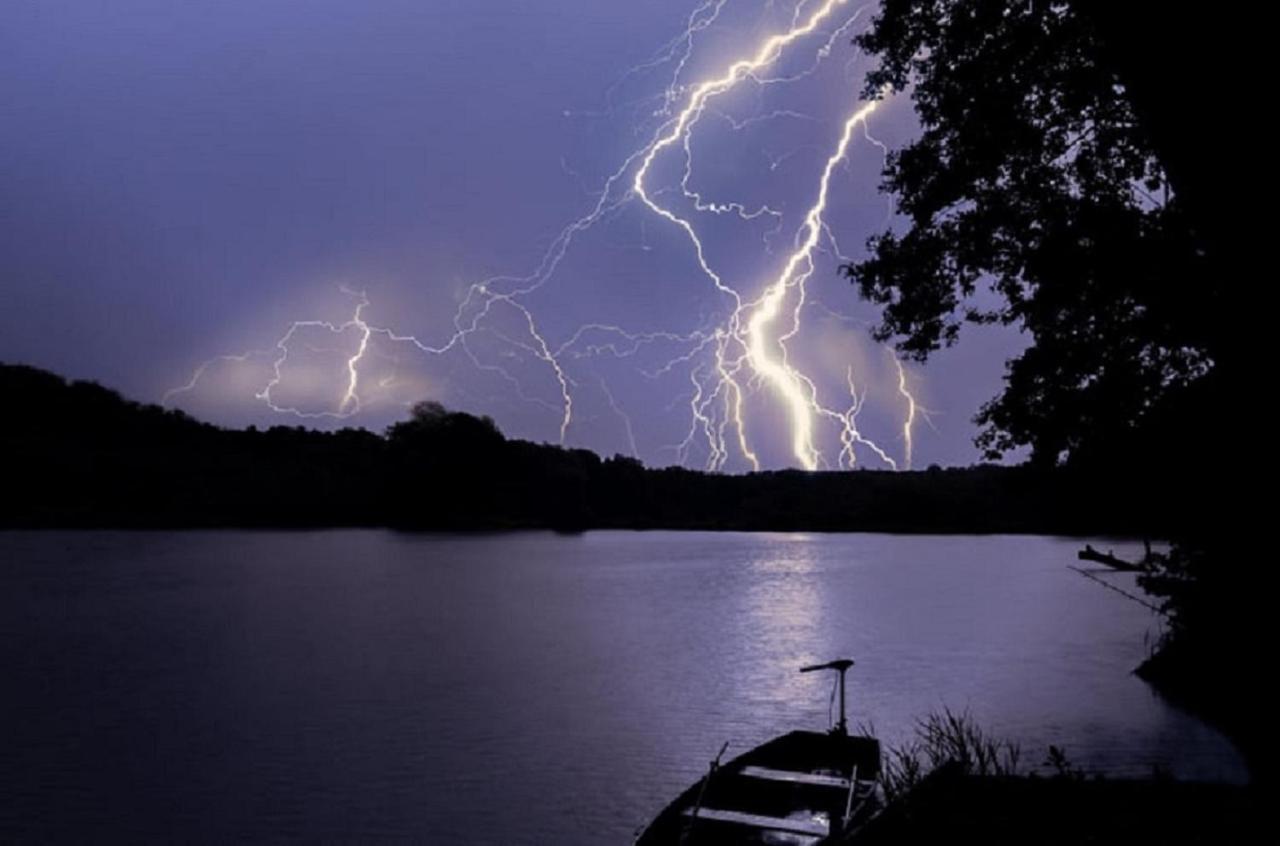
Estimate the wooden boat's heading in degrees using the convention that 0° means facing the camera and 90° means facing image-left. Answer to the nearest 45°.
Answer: approximately 45°
